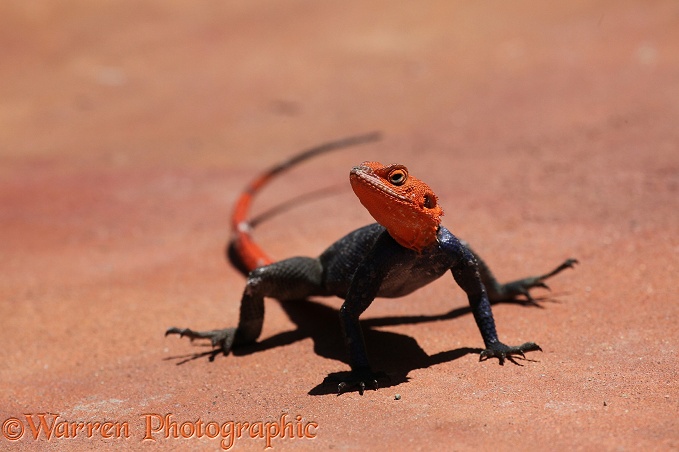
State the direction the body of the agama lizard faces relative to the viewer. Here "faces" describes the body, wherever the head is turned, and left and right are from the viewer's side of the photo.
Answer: facing the viewer and to the right of the viewer
